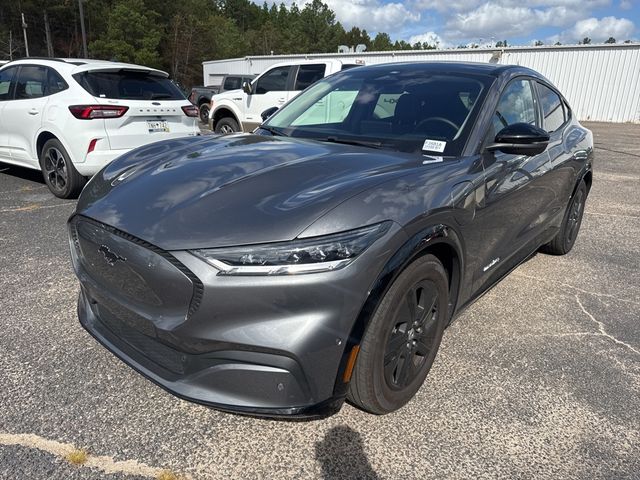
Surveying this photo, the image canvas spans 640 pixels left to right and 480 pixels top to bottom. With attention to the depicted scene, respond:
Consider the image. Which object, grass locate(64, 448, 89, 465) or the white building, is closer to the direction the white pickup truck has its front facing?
the grass

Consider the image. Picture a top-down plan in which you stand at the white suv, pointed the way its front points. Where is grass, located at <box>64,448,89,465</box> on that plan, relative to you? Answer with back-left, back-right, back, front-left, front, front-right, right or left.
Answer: back-left

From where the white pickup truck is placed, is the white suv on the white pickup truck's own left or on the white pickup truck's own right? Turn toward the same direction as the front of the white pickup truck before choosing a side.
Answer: on the white pickup truck's own left

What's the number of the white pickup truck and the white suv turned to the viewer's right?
0

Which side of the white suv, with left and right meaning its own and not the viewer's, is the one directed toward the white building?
right

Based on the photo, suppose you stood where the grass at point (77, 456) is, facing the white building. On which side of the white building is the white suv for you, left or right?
left

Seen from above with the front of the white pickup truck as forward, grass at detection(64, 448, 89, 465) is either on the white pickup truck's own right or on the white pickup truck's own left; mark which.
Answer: on the white pickup truck's own left

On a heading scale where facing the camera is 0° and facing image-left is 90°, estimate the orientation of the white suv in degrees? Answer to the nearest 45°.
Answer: approximately 135°

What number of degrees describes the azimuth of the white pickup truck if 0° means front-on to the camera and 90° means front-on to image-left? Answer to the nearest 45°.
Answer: approximately 90°

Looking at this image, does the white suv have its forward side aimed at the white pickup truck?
no
